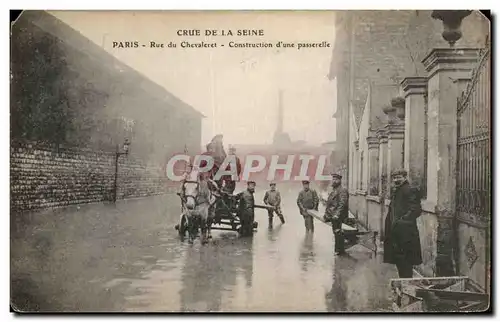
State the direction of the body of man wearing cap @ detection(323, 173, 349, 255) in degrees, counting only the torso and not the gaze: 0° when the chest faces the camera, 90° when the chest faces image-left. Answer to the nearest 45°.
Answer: approximately 45°

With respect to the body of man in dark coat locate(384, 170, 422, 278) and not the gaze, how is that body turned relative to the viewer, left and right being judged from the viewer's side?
facing the viewer and to the left of the viewer

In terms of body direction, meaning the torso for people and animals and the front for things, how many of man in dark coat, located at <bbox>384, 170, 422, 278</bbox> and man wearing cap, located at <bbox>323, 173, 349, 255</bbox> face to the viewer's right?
0
